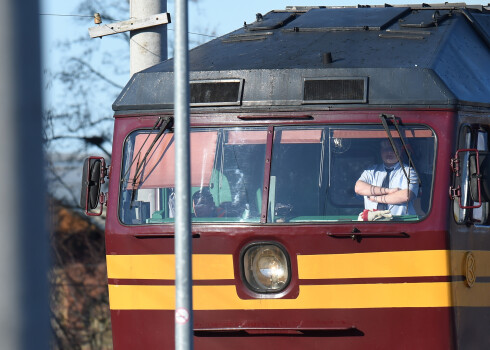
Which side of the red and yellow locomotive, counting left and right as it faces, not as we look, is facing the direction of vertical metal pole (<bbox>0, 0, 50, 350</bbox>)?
front

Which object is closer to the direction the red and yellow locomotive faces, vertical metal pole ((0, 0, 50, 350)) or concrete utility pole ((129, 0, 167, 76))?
the vertical metal pole

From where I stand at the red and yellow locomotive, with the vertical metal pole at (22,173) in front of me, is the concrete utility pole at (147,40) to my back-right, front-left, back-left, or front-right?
back-right

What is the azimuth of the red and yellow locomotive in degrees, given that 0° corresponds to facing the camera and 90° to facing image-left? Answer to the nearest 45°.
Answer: approximately 0°

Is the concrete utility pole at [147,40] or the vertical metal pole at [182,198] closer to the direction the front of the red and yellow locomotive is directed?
the vertical metal pole

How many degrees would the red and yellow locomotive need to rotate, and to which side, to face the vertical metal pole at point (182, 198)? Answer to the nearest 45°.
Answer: approximately 45° to its right

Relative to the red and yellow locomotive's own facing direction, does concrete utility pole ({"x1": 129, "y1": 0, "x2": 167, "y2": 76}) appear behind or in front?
behind
